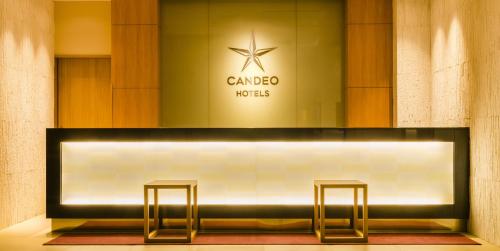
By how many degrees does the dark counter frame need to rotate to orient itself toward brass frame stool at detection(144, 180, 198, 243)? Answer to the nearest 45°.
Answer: approximately 90° to its right

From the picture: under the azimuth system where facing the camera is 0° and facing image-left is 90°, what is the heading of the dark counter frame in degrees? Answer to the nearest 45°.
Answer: approximately 0°

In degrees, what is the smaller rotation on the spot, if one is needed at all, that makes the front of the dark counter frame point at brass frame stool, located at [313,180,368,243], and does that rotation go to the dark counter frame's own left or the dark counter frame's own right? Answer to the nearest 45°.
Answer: approximately 45° to the dark counter frame's own left
